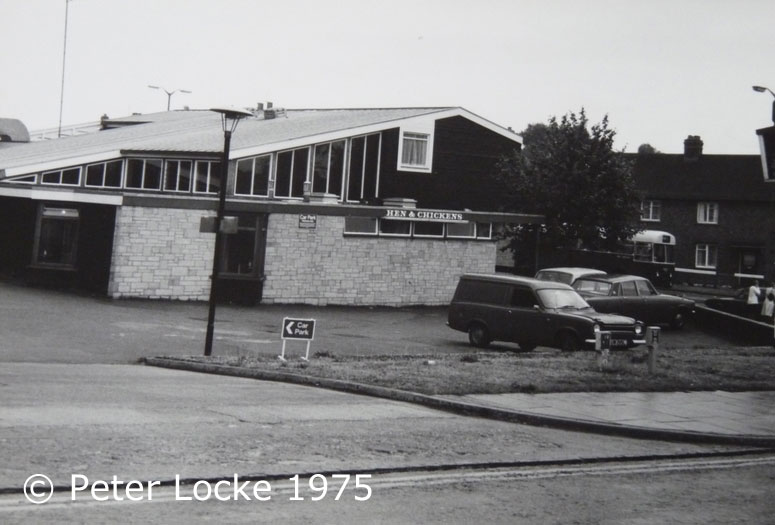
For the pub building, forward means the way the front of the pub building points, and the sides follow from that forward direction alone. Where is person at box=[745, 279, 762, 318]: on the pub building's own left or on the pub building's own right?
on the pub building's own left

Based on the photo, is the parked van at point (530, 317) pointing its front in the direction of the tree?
no

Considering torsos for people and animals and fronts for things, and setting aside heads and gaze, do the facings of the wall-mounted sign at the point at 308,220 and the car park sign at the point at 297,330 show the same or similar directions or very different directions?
same or similar directions

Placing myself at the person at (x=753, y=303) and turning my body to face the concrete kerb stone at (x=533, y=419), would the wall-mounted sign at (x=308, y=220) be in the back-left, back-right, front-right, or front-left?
front-right

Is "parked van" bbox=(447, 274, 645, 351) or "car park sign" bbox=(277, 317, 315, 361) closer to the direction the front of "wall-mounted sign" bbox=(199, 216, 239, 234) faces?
the car park sign

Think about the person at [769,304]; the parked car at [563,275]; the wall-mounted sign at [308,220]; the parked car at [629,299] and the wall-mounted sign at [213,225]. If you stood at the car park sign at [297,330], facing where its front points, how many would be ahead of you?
0

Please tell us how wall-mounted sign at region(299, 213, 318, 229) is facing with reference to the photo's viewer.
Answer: facing the viewer

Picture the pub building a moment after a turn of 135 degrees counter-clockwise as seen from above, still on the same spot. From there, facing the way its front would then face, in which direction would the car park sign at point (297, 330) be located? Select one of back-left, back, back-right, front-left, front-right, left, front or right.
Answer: back-right

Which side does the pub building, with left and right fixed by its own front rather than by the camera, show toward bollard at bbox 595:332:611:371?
front

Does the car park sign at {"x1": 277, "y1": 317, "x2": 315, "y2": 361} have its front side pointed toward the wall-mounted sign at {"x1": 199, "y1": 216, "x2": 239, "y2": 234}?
no

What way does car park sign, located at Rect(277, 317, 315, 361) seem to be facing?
toward the camera

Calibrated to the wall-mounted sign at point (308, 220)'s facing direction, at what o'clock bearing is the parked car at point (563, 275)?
The parked car is roughly at 10 o'clock from the wall-mounted sign.

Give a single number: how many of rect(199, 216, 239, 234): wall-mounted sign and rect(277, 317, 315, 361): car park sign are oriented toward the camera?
2

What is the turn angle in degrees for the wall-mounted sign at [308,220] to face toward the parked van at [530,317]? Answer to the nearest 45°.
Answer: approximately 45° to its left

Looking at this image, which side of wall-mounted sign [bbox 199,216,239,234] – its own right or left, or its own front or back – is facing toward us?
front
